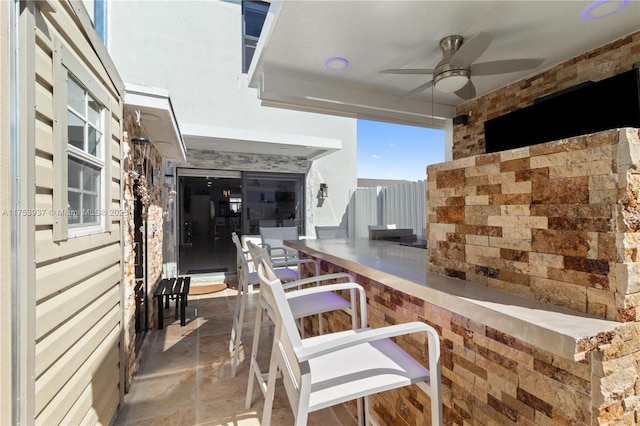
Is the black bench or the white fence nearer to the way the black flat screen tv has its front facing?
the black bench

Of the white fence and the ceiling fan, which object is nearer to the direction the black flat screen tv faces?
the ceiling fan

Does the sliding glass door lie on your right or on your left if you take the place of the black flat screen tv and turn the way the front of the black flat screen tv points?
on your right

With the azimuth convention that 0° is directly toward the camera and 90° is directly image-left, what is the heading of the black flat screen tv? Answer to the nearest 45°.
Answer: approximately 45°

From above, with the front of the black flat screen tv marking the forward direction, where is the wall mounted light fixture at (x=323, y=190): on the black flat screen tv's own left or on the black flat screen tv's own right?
on the black flat screen tv's own right

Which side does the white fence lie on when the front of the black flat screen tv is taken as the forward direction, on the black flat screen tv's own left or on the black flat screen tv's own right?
on the black flat screen tv's own right

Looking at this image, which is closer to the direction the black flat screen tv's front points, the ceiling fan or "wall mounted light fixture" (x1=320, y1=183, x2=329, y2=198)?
the ceiling fan

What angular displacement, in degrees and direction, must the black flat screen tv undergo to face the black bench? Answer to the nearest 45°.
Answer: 0° — it already faces it
